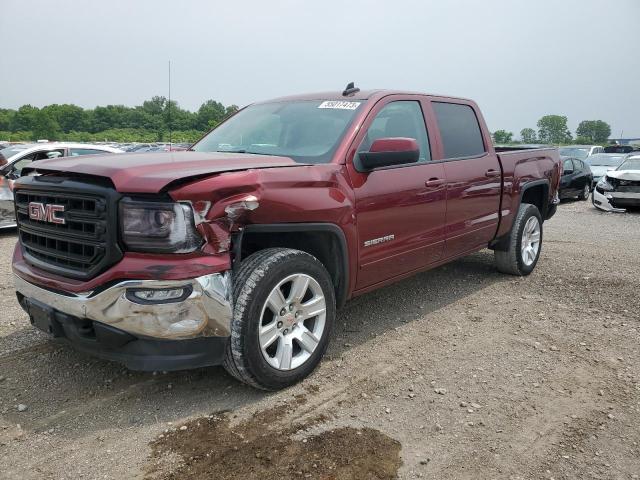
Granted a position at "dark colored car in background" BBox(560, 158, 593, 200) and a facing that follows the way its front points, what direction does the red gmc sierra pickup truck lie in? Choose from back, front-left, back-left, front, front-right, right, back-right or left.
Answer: front-left

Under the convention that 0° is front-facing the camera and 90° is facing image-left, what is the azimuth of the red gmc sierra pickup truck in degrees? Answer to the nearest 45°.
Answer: approximately 45°

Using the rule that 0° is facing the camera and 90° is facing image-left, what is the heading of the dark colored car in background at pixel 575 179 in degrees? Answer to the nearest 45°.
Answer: approximately 45°

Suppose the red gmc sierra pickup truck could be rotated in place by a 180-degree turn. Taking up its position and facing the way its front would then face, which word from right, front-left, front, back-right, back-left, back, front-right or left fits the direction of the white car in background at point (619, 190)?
front

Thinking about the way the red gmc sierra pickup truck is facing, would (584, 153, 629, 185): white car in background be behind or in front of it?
behind

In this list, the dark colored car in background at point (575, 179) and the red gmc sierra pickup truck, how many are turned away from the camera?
0

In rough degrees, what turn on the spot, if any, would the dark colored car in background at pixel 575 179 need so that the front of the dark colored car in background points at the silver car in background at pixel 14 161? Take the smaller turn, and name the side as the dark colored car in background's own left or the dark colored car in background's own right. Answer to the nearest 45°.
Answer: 0° — it already faces it

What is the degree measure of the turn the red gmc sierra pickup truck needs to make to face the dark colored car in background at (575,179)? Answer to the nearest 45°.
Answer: approximately 180°

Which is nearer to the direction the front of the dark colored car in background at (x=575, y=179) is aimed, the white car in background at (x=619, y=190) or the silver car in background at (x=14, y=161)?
the silver car in background

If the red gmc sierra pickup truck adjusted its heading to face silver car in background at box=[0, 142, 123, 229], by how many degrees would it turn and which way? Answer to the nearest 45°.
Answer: approximately 90° to its right

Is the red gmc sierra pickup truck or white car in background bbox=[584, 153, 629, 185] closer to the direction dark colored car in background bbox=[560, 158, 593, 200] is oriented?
the red gmc sierra pickup truck
